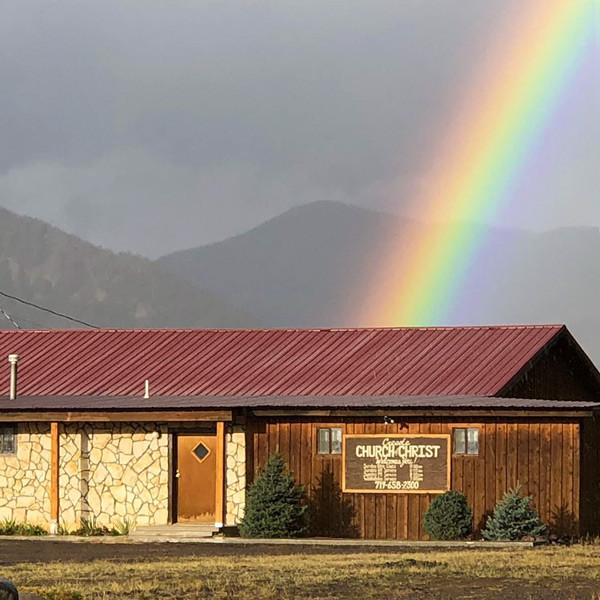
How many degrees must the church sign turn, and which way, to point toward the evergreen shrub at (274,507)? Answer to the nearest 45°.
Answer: approximately 90° to its right

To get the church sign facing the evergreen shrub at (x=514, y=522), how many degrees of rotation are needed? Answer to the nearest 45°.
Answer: approximately 45° to its left

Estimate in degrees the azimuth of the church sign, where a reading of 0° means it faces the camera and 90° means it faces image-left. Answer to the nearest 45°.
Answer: approximately 0°
